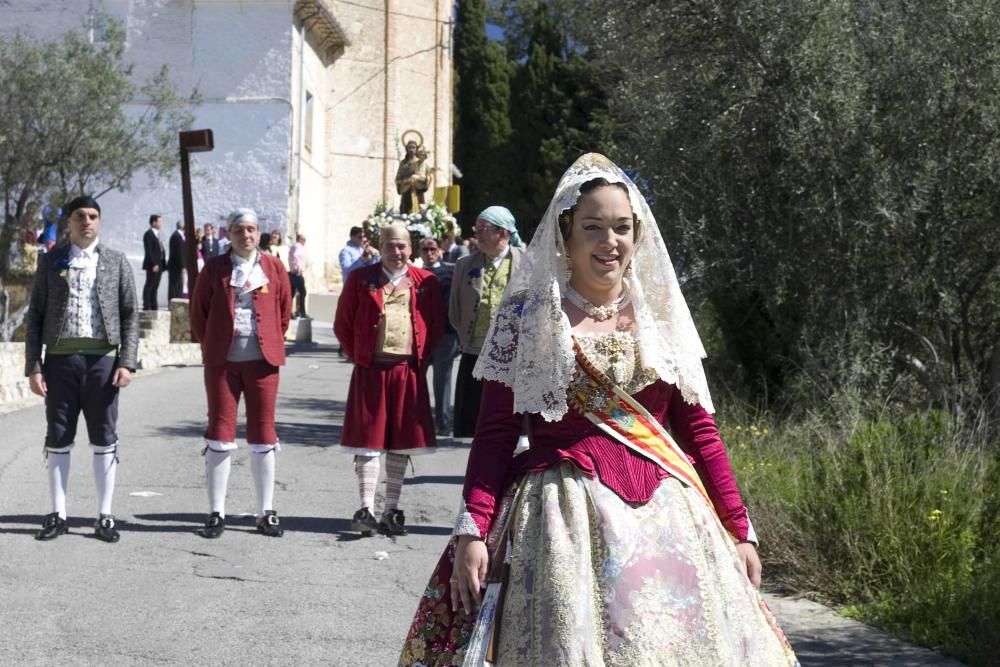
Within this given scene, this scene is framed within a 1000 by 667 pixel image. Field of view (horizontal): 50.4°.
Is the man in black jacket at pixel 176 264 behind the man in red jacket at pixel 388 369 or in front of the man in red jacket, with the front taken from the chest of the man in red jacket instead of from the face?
behind

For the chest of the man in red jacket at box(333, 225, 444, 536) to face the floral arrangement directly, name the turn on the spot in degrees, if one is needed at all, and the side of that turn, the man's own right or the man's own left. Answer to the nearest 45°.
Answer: approximately 180°

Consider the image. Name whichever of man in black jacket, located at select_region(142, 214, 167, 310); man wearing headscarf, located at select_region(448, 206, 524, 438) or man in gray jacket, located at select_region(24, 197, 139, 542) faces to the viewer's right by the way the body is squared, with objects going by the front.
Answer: man in black jacket, located at select_region(142, 214, 167, 310)

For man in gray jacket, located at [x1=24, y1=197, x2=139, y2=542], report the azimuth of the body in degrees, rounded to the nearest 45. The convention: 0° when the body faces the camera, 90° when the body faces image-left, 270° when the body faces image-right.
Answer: approximately 0°

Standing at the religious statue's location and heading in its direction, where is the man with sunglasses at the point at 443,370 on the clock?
The man with sunglasses is roughly at 12 o'clock from the religious statue.

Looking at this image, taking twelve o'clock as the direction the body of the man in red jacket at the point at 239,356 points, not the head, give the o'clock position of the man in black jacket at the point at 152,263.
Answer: The man in black jacket is roughly at 6 o'clock from the man in red jacket.

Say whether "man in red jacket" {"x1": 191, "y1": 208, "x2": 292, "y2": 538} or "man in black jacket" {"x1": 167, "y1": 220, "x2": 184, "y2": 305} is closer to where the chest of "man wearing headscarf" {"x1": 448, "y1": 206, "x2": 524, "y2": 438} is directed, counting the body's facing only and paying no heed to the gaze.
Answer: the man in red jacket

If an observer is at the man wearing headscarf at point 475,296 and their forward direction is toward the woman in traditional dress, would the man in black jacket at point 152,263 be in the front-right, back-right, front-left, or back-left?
back-right

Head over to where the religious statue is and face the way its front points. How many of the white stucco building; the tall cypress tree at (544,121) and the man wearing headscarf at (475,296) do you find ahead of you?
1

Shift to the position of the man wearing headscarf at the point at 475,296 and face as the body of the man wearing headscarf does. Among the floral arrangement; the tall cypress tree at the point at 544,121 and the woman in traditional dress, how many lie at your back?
2
